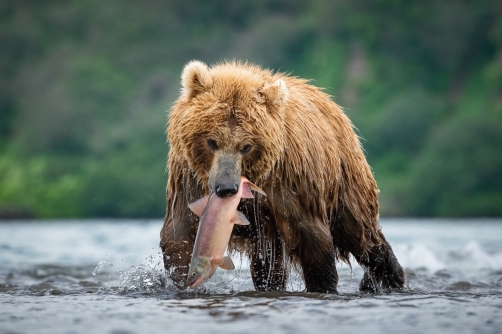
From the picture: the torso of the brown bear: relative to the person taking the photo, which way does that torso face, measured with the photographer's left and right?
facing the viewer and to the left of the viewer
